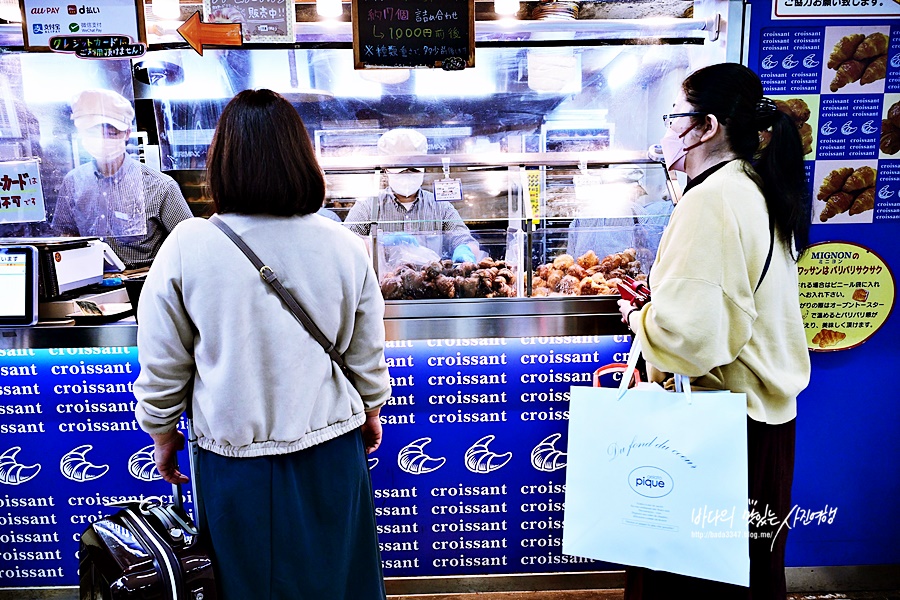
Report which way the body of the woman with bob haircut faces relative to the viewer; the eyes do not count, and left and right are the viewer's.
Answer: facing away from the viewer

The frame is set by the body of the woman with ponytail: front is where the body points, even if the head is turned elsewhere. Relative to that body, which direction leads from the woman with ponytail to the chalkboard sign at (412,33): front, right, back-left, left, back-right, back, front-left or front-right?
front-right

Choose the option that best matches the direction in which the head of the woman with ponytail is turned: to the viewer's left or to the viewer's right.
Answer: to the viewer's left

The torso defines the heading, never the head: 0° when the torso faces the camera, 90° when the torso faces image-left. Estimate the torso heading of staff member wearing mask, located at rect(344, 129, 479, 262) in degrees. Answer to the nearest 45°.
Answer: approximately 0°

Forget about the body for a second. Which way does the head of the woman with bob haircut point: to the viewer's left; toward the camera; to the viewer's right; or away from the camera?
away from the camera

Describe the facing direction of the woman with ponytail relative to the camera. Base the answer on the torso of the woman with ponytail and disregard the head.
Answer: to the viewer's left

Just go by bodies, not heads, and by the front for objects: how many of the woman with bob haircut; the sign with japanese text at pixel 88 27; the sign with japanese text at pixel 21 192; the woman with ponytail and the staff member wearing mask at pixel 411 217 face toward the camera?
3

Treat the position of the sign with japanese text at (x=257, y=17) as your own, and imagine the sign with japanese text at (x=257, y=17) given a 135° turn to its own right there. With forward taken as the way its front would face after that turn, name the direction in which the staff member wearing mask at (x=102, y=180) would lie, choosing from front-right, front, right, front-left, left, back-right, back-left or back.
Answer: front-left
